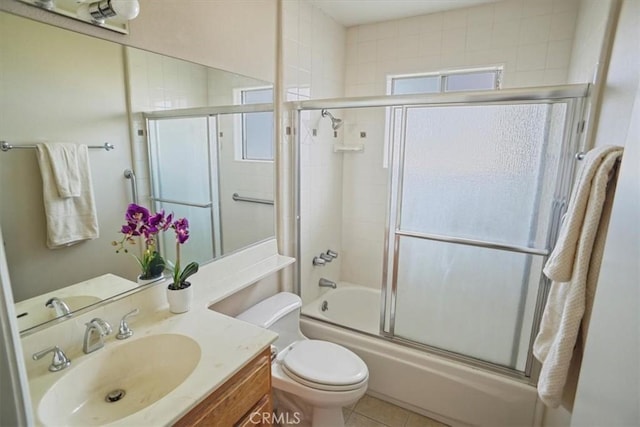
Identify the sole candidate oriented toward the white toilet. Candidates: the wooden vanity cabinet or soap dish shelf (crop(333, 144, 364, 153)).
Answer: the soap dish shelf

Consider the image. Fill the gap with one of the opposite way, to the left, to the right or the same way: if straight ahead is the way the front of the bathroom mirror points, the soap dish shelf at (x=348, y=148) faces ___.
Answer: to the right

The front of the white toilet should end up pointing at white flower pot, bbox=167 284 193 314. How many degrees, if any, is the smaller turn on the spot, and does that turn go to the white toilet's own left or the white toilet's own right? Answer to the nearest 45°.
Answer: approximately 135° to the white toilet's own right

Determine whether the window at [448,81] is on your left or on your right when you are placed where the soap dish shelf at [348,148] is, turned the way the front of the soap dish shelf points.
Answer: on your left

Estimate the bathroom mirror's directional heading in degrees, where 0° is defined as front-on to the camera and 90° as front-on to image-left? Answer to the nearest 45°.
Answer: approximately 315°

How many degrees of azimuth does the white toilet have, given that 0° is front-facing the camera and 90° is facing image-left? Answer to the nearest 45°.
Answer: approximately 315°

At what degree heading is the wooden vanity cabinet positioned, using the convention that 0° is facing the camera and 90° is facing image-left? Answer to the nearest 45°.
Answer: approximately 315°
